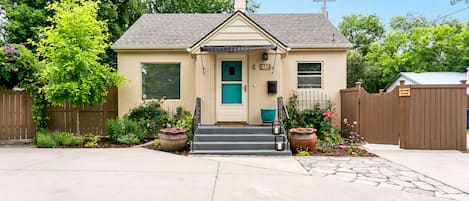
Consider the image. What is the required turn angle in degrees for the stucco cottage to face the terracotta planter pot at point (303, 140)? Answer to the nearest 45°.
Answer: approximately 45° to its left

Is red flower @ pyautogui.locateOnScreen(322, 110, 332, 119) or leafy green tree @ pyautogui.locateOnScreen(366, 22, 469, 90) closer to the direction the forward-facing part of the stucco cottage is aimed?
the red flower

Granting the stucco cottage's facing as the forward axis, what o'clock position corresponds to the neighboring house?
The neighboring house is roughly at 8 o'clock from the stucco cottage.

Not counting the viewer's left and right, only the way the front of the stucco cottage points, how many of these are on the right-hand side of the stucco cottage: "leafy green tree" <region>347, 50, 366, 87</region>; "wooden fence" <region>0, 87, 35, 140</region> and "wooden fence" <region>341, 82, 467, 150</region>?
1

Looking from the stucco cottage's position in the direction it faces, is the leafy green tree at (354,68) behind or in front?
behind

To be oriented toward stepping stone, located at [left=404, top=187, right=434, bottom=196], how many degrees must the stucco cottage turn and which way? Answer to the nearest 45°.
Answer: approximately 45° to its left

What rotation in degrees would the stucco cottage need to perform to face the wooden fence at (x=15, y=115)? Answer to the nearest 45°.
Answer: approximately 90° to its right

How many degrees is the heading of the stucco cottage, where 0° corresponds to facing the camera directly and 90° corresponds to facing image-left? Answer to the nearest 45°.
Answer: approximately 0°

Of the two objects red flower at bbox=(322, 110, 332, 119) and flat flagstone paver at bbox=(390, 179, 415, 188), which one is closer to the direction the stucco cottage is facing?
the flat flagstone paver

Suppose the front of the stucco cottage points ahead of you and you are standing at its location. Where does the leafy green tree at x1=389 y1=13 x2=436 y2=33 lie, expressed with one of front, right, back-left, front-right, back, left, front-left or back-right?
back-left

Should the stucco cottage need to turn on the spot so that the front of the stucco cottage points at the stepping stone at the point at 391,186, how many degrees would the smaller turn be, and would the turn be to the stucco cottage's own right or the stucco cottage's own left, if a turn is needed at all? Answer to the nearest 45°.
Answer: approximately 45° to the stucco cottage's own left

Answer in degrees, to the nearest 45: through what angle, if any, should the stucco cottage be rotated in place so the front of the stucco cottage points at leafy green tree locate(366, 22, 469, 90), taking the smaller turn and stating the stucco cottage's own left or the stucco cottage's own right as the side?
approximately 135° to the stucco cottage's own left
